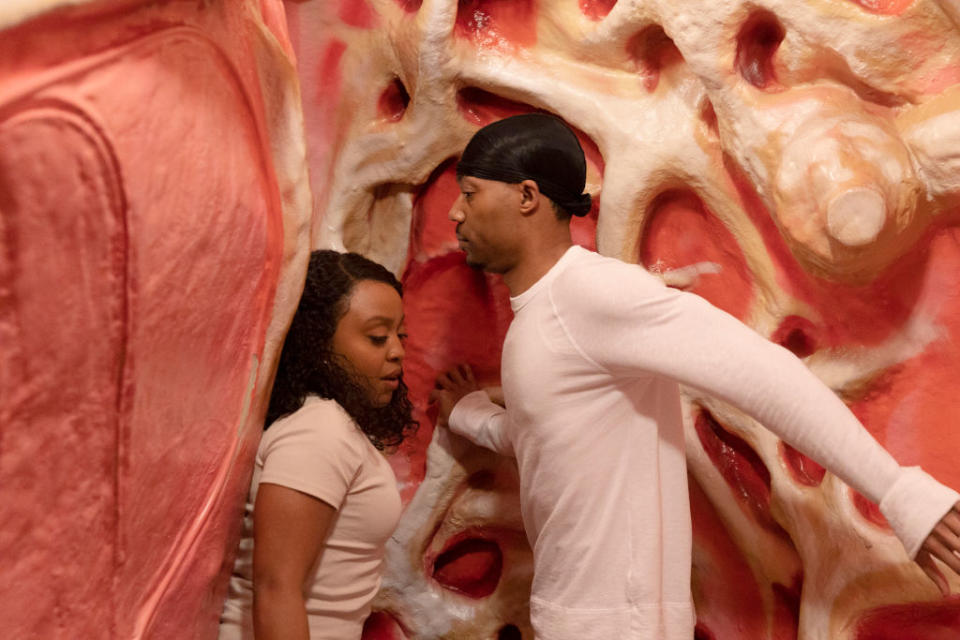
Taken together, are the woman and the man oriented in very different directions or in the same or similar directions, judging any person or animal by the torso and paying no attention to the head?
very different directions

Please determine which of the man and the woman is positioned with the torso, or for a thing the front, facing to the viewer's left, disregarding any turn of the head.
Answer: the man

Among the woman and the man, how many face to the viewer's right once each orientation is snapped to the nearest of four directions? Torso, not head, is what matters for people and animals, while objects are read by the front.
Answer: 1

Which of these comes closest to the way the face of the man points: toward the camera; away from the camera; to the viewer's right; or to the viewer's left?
to the viewer's left

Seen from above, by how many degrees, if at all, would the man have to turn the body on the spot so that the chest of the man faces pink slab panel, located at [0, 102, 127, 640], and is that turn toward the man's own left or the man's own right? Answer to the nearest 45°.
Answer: approximately 45° to the man's own left

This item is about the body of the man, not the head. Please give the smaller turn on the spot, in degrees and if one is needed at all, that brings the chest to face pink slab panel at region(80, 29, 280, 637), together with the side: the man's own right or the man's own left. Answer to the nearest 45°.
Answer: approximately 45° to the man's own left

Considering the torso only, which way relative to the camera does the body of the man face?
to the viewer's left
